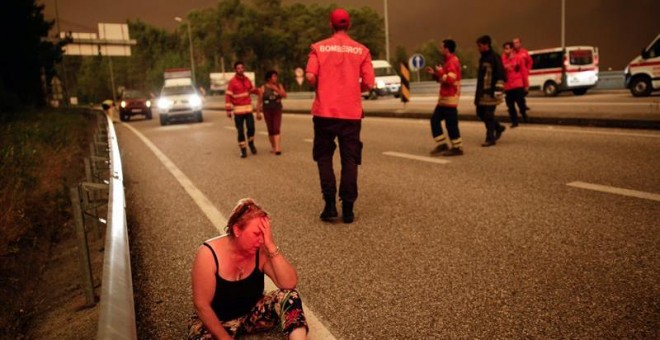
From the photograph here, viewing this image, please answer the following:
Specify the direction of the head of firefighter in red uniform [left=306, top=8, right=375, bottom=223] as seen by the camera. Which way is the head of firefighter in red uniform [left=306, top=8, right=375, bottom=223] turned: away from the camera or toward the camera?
away from the camera

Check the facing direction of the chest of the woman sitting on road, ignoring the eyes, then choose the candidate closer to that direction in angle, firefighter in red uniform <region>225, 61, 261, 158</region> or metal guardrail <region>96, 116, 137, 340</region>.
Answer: the metal guardrail

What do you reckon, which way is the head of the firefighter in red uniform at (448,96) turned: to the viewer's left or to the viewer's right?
to the viewer's left

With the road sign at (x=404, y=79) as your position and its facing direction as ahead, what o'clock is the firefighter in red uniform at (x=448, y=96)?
The firefighter in red uniform is roughly at 12 o'clock from the road sign.

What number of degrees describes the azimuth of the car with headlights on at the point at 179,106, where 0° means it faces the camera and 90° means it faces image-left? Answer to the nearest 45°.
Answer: approximately 0°

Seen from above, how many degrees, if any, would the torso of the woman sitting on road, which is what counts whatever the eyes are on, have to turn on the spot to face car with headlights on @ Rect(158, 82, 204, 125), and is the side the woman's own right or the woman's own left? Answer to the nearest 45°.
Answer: approximately 135° to the woman's own left

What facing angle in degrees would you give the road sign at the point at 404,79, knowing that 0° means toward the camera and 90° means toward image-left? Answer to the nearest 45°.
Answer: approximately 0°

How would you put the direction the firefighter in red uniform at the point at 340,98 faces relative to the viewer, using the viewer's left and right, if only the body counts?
facing away from the viewer

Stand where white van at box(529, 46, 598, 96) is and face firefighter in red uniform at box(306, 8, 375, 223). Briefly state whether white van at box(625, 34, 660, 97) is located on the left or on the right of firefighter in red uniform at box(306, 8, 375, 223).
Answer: left

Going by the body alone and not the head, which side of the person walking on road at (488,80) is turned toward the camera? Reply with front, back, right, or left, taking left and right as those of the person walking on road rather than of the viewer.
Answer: left

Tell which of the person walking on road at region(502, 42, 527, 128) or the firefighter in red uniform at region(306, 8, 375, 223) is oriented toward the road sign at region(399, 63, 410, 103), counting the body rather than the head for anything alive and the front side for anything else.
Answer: the firefighter in red uniform
